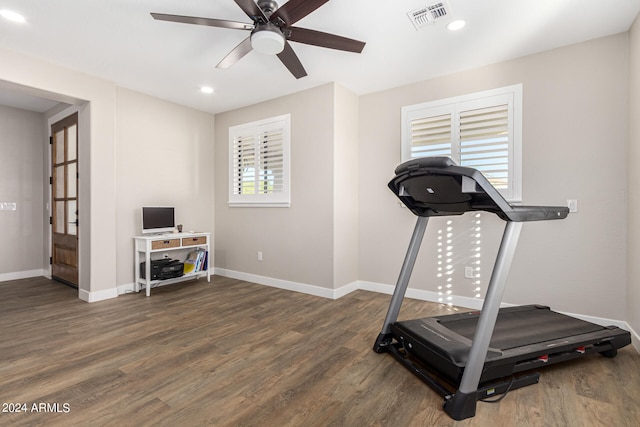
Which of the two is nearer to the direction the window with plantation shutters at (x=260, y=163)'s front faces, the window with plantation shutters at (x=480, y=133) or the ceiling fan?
the ceiling fan

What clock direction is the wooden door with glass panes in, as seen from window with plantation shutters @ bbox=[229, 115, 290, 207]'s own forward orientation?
The wooden door with glass panes is roughly at 2 o'clock from the window with plantation shutters.

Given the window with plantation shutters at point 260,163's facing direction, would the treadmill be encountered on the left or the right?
on its left

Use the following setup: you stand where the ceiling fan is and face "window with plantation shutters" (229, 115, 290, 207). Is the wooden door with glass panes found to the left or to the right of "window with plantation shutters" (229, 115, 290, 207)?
left

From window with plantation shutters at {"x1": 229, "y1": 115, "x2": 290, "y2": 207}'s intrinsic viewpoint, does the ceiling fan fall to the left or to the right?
on its left

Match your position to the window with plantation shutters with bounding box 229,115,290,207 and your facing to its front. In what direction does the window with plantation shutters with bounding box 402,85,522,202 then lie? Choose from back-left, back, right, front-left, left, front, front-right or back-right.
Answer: left

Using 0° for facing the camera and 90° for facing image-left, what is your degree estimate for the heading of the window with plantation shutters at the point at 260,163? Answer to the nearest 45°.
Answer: approximately 45°
